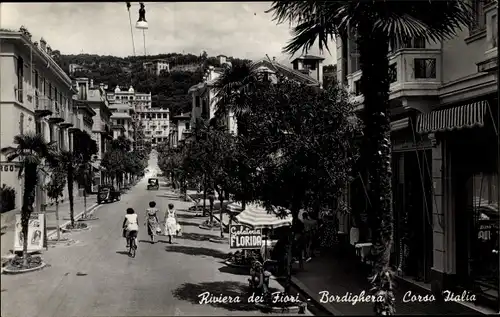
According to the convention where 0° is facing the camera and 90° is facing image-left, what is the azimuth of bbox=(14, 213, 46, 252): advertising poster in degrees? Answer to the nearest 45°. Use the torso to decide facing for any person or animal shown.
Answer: approximately 0°

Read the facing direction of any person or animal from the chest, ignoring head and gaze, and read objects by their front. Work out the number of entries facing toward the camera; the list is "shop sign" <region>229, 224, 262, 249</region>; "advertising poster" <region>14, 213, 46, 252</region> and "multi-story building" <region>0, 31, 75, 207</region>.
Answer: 2

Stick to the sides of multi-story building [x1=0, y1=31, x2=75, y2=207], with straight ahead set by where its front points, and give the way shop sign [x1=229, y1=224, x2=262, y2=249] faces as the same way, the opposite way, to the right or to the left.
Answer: to the right

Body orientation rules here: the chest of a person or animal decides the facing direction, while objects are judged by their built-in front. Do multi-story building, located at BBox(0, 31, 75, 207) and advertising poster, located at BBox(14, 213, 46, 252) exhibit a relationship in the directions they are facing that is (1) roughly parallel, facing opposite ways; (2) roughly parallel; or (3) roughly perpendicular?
roughly perpendicular

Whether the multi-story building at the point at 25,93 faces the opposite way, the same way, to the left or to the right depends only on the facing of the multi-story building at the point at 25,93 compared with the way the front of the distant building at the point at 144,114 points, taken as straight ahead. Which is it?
to the left

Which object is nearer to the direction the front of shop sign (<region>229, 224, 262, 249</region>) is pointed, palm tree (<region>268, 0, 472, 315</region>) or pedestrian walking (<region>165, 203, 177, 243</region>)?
the palm tree

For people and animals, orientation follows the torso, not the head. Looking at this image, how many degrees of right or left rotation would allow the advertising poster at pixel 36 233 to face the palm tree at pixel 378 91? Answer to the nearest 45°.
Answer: approximately 45° to its left

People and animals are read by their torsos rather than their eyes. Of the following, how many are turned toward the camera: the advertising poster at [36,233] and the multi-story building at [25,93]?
1

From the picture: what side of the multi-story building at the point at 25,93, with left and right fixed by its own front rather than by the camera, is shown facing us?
right
